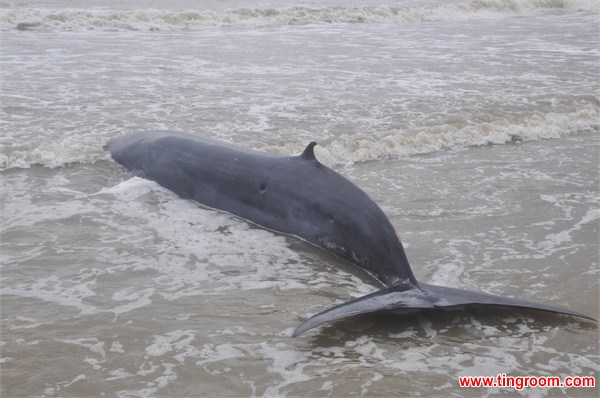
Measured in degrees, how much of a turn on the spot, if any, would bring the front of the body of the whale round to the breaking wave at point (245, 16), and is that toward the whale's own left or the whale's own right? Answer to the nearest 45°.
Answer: approximately 45° to the whale's own right

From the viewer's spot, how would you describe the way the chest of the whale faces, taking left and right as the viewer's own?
facing away from the viewer and to the left of the viewer
